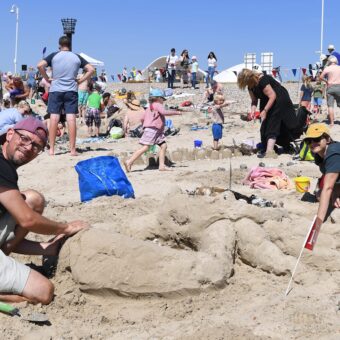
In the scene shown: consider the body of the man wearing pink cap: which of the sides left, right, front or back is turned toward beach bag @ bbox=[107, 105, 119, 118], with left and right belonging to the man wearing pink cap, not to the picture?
left

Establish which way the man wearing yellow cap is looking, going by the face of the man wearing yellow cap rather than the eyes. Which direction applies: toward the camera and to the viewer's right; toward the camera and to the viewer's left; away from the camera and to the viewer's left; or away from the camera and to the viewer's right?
toward the camera and to the viewer's left

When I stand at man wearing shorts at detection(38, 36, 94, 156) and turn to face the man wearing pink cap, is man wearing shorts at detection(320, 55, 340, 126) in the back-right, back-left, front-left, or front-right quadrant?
back-left

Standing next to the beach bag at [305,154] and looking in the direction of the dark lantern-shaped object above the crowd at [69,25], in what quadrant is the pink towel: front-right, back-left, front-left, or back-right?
back-left

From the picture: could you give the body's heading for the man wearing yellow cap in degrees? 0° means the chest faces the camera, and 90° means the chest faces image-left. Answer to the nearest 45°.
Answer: approximately 45°

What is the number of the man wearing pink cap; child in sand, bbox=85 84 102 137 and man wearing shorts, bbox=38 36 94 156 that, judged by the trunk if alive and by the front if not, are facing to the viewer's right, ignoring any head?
1

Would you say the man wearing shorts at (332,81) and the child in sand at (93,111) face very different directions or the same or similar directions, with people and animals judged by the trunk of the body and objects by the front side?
same or similar directions

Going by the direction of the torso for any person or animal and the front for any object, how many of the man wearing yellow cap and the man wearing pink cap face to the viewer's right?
1
